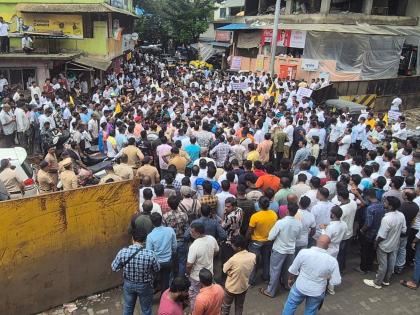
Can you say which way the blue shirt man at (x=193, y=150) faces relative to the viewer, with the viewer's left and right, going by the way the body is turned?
facing away from the viewer

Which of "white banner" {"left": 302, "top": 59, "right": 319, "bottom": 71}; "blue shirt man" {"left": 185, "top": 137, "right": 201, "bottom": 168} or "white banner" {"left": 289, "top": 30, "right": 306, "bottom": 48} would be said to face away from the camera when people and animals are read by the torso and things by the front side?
the blue shirt man

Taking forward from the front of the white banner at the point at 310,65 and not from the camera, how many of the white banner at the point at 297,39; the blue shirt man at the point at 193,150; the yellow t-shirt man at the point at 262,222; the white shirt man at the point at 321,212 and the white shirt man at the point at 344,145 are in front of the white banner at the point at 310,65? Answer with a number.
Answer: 4

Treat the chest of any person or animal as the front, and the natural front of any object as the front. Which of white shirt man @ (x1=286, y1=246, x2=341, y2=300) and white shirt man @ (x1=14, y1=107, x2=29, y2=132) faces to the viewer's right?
white shirt man @ (x1=14, y1=107, x2=29, y2=132)

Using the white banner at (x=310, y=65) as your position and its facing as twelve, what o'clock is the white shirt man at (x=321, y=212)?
The white shirt man is roughly at 12 o'clock from the white banner.

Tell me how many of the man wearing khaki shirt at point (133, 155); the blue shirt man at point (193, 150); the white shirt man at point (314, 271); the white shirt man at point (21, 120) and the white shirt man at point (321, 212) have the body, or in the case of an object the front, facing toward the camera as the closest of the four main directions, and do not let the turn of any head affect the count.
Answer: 0

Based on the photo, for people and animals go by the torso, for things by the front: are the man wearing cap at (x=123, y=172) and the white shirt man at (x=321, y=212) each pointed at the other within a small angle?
no

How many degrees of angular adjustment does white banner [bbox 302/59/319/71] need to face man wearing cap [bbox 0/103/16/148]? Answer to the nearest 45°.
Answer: approximately 45° to its right

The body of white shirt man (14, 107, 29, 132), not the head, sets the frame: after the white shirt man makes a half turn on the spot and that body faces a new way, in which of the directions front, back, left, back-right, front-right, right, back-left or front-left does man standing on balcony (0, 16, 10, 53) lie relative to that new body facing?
right

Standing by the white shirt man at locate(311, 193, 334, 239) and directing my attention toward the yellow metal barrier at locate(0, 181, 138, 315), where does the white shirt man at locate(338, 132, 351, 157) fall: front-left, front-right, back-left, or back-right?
back-right

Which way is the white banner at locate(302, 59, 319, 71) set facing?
toward the camera

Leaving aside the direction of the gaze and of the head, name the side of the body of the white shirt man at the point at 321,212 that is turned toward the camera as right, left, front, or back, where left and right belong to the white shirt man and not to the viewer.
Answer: back

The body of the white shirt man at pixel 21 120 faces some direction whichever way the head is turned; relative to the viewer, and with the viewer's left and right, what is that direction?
facing to the right of the viewer

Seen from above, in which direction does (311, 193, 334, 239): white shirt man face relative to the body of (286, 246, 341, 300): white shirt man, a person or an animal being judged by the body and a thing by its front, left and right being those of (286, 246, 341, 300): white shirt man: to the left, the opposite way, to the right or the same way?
the same way

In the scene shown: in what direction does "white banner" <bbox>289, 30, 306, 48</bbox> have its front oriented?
toward the camera

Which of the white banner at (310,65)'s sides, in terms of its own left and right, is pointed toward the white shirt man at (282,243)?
front
